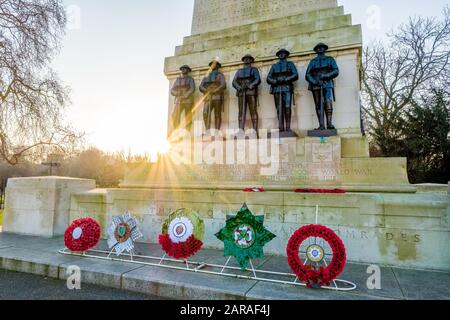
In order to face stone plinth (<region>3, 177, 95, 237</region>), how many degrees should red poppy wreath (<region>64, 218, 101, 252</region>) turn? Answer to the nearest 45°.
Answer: approximately 135° to its right

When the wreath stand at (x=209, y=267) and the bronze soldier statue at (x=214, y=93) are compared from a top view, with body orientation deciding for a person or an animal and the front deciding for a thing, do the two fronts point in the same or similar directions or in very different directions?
same or similar directions

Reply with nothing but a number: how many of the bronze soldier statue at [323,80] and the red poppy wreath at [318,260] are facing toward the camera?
2

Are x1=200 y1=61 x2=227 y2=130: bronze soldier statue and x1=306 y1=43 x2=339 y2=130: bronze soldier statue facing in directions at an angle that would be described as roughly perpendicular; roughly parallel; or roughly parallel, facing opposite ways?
roughly parallel

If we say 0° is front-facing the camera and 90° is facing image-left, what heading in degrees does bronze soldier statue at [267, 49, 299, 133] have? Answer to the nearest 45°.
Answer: approximately 45°

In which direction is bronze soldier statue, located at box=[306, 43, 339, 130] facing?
toward the camera

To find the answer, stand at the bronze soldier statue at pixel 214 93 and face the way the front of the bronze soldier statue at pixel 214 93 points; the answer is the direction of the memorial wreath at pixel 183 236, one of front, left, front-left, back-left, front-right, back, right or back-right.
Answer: front-left

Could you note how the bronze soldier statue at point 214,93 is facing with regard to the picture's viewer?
facing the viewer and to the left of the viewer

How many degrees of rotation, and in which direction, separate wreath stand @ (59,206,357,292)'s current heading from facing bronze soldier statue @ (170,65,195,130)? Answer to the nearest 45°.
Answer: approximately 135° to its right

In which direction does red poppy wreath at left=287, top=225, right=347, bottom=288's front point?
toward the camera

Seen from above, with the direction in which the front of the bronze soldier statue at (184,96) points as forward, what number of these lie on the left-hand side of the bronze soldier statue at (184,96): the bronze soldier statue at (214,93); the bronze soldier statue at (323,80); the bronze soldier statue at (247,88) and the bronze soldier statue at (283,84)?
4
